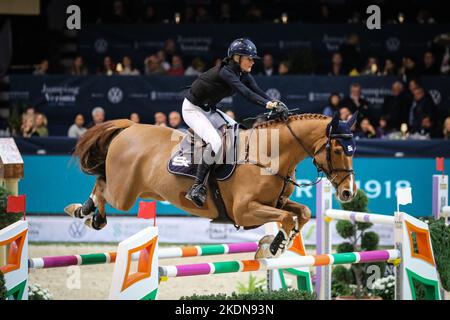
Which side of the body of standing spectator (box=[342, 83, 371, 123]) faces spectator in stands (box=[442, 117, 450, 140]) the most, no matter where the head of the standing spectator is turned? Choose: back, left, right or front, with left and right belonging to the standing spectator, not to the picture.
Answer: left

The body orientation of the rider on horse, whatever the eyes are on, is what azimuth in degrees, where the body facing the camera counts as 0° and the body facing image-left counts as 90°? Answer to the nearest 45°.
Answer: approximately 270°

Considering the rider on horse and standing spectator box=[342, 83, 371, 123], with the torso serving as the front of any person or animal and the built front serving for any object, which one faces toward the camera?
the standing spectator

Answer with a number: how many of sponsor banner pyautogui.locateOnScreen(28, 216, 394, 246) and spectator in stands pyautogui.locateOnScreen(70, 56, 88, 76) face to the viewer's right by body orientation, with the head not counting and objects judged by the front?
0

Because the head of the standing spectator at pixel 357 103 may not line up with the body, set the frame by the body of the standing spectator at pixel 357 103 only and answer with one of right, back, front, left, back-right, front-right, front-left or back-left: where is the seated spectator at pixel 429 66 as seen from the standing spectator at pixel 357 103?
back-left

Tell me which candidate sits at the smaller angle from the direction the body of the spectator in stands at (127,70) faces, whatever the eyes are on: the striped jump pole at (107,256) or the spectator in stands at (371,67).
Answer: the striped jump pole

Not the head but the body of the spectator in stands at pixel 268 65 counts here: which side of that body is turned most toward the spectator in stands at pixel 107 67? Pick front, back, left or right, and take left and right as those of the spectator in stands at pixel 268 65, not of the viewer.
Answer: right

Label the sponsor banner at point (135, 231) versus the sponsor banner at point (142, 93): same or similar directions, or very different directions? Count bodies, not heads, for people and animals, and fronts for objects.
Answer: same or similar directions

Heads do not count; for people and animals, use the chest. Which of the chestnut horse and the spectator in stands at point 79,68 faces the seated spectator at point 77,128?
the spectator in stands

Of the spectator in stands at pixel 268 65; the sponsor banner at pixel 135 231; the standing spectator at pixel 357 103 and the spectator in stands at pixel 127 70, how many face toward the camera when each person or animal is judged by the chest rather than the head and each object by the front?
4

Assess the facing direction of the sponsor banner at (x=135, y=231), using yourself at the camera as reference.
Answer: facing the viewer

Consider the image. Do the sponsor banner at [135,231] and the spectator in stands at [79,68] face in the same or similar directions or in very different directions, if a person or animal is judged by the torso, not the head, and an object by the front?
same or similar directions

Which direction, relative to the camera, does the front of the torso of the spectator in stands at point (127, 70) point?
toward the camera

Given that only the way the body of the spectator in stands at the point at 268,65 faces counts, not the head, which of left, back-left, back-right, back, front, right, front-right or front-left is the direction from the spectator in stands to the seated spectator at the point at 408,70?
left

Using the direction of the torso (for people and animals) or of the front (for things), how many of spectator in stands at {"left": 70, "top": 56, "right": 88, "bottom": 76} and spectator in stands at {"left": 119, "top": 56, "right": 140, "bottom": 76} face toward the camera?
2

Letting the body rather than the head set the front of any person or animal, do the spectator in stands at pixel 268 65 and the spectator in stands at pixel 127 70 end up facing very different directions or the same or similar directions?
same or similar directions

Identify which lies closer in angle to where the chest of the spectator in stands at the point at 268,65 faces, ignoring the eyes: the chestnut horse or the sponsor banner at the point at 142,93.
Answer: the chestnut horse

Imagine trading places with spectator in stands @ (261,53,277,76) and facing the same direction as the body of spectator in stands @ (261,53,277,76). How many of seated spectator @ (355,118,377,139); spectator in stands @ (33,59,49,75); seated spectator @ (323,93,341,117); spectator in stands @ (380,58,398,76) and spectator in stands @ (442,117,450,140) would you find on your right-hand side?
1

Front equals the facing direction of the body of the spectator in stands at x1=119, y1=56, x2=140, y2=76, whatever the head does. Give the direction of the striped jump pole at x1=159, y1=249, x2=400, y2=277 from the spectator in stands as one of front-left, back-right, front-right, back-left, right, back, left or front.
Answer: front
